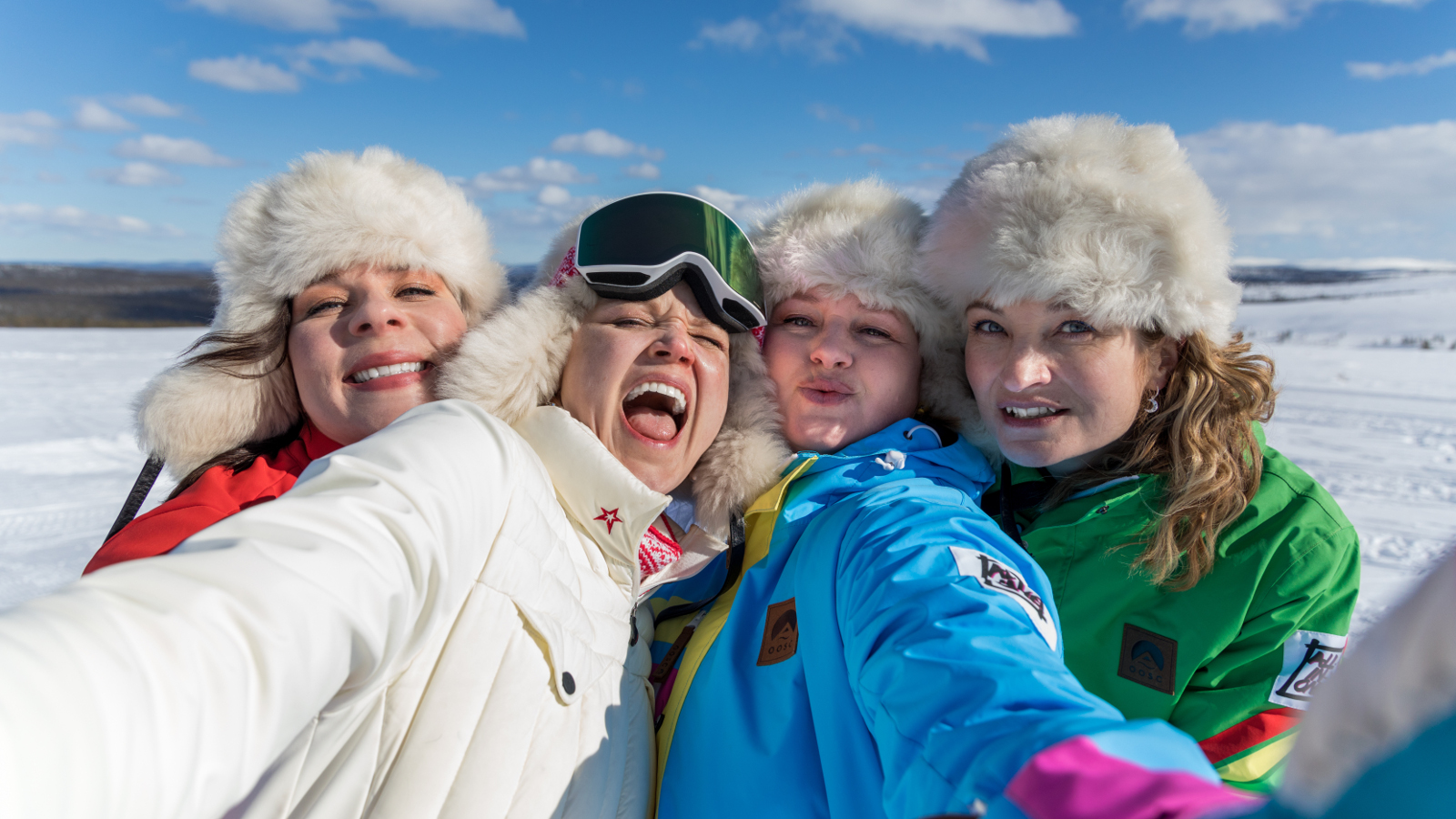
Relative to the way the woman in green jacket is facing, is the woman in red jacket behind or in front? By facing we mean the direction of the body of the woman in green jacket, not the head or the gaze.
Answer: in front

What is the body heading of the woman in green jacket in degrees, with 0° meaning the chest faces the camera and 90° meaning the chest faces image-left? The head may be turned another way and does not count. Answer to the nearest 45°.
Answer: approximately 45°

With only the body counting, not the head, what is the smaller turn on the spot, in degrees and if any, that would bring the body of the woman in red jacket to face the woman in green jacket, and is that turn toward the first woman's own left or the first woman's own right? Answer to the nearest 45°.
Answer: approximately 45° to the first woman's own left

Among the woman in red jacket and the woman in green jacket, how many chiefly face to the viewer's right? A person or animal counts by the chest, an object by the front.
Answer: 0

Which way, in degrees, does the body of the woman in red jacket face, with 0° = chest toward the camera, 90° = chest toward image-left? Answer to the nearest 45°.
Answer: approximately 0°
